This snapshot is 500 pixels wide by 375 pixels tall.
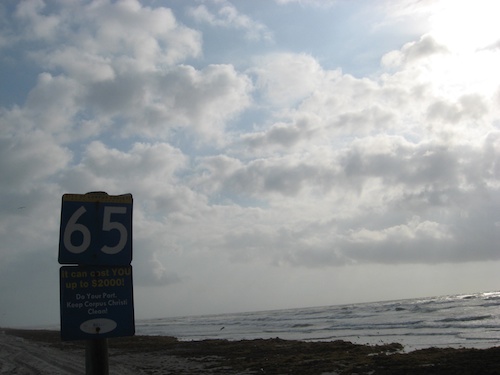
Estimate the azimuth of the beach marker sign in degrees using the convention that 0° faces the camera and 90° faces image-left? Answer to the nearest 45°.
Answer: approximately 0°
